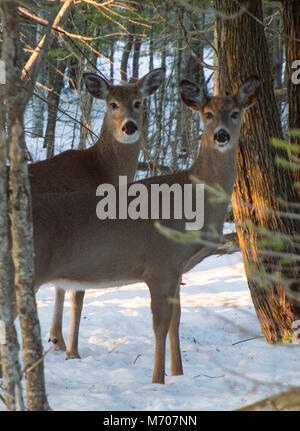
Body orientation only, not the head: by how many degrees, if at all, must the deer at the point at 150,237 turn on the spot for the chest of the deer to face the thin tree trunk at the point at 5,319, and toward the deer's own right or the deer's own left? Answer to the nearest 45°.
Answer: approximately 135° to the deer's own right

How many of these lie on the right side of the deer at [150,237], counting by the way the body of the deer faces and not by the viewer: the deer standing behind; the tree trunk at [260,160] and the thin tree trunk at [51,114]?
0

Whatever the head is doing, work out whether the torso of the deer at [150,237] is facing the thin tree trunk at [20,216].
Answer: no

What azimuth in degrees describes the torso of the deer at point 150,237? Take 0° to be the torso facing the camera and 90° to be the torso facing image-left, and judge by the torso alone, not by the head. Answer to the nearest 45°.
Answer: approximately 270°

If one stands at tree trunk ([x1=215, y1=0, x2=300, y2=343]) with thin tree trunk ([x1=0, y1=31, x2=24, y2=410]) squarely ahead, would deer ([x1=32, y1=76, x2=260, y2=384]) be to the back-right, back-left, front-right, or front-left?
front-right

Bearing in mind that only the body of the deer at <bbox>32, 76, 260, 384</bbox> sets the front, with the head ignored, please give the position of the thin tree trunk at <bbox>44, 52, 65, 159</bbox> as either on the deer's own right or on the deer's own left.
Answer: on the deer's own left

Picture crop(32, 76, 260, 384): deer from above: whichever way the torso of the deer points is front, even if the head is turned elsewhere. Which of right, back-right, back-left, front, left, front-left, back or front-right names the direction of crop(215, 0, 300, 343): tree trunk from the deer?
front-left

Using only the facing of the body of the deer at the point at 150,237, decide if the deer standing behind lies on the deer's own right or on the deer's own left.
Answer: on the deer's own left

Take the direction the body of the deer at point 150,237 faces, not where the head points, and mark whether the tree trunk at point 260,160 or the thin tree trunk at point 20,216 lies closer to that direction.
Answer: the tree trunk

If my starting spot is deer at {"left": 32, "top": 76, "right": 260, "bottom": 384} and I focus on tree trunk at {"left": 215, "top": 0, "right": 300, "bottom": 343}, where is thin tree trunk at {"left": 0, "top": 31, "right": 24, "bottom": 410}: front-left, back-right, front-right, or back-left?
back-right
